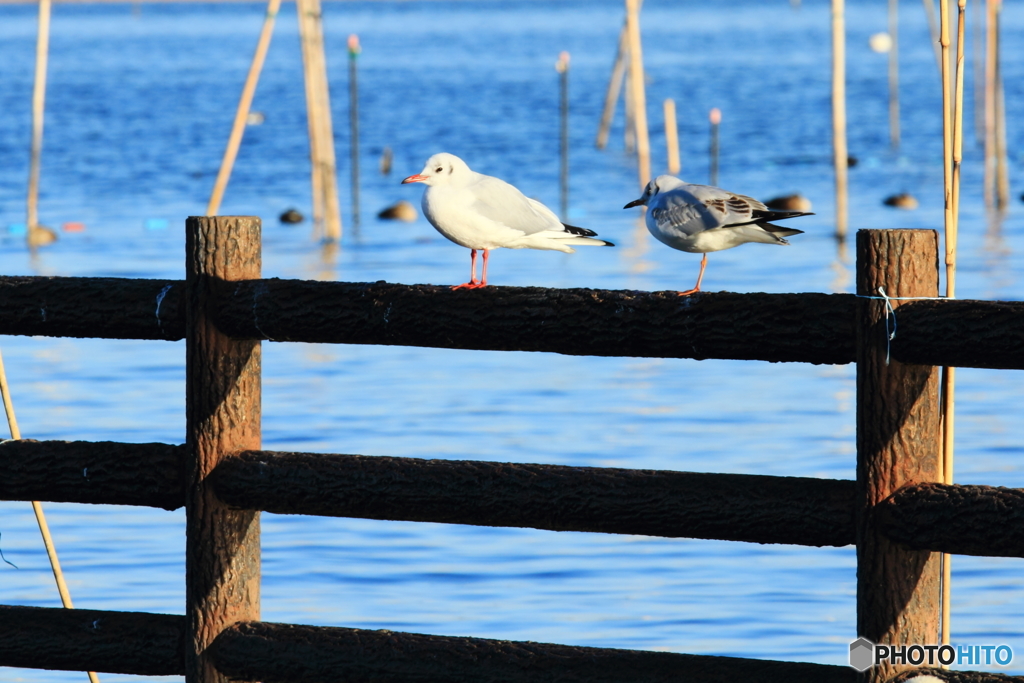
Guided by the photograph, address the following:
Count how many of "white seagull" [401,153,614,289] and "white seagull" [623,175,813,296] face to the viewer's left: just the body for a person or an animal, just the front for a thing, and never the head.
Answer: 2

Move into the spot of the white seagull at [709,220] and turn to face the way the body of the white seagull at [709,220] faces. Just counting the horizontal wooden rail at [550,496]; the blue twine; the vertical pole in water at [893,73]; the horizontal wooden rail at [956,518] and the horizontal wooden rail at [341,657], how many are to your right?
1

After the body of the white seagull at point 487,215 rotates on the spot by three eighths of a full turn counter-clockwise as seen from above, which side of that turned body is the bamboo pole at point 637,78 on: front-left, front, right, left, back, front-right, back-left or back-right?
back-left

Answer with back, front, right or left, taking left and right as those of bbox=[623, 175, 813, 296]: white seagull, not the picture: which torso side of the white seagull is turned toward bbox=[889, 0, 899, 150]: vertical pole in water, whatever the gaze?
right

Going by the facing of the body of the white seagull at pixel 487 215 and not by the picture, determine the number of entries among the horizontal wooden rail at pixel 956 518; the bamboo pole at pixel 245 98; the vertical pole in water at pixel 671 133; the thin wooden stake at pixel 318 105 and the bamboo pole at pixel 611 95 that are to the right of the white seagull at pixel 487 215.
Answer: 4

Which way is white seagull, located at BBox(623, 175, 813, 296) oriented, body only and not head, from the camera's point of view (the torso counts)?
to the viewer's left

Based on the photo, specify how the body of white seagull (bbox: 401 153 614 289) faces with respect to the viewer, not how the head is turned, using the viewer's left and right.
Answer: facing to the left of the viewer

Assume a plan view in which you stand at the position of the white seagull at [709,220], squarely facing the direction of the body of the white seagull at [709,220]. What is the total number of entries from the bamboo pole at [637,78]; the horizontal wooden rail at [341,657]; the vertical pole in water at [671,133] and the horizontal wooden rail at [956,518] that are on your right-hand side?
2

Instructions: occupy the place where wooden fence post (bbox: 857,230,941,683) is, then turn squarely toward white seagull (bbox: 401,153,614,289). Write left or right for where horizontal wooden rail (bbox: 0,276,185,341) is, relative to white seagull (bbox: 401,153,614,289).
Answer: left

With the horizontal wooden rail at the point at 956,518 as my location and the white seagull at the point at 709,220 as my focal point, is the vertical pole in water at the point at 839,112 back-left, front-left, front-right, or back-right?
front-right

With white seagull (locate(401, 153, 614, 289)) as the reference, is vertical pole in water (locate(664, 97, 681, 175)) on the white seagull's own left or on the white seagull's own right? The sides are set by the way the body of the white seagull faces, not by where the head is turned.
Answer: on the white seagull's own right

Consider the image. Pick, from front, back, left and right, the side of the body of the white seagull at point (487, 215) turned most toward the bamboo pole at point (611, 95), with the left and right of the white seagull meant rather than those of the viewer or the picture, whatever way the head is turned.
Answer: right

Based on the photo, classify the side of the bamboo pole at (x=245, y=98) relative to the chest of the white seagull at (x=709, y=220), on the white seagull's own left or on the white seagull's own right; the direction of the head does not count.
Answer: on the white seagull's own right

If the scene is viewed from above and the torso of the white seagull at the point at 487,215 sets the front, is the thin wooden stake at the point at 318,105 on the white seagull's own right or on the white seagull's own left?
on the white seagull's own right

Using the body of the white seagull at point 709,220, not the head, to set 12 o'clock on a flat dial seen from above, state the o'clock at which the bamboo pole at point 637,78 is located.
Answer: The bamboo pole is roughly at 3 o'clock from the white seagull.

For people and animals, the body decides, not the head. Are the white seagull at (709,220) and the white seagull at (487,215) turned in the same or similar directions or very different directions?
same or similar directions
